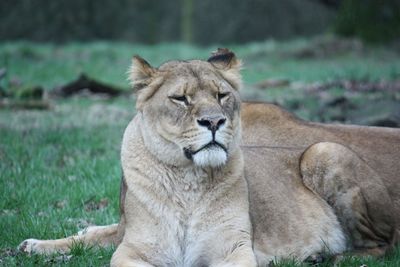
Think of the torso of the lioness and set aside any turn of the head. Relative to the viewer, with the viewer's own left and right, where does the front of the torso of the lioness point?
facing the viewer and to the left of the viewer
